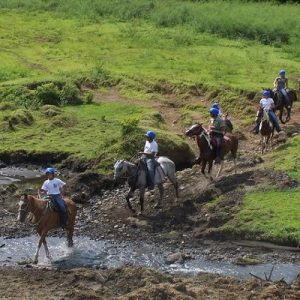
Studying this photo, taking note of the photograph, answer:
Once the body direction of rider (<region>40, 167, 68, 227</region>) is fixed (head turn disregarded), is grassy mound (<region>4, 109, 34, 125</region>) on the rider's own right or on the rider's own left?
on the rider's own right

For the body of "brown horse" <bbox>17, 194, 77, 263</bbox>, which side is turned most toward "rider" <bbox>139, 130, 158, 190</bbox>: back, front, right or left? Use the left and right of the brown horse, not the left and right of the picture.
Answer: back

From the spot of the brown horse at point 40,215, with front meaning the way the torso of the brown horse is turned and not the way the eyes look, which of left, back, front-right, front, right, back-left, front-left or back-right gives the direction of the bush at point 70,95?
back-right

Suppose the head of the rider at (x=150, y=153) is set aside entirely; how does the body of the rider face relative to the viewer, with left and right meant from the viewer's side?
facing to the left of the viewer

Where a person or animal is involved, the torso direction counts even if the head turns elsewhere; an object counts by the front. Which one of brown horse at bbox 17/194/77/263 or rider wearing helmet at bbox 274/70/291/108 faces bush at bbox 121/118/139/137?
the rider wearing helmet

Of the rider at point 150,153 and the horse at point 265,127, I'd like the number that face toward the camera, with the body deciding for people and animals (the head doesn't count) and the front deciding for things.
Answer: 1

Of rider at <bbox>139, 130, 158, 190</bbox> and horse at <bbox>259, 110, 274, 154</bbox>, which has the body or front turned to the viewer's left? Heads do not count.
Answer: the rider

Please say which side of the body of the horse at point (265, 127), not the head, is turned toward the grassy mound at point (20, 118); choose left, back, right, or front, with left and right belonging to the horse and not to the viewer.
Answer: right

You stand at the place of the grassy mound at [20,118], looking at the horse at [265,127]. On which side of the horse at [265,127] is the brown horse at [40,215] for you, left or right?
right

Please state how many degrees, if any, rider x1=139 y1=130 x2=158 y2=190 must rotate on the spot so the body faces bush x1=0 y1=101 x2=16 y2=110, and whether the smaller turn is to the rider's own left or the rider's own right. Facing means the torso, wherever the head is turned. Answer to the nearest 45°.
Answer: approximately 45° to the rider's own right

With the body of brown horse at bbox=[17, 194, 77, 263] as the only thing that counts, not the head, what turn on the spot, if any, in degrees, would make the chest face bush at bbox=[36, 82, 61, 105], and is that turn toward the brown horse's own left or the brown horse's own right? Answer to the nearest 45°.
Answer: approximately 135° to the brown horse's own right

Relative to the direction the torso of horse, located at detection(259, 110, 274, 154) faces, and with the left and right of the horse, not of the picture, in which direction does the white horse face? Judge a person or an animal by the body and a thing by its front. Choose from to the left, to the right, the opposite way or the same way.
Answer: to the right

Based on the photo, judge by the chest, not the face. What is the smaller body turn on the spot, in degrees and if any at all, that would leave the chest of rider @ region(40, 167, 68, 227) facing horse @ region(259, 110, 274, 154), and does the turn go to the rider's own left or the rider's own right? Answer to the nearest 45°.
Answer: approximately 180°

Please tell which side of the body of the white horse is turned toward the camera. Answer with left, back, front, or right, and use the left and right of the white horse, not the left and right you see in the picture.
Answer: left
